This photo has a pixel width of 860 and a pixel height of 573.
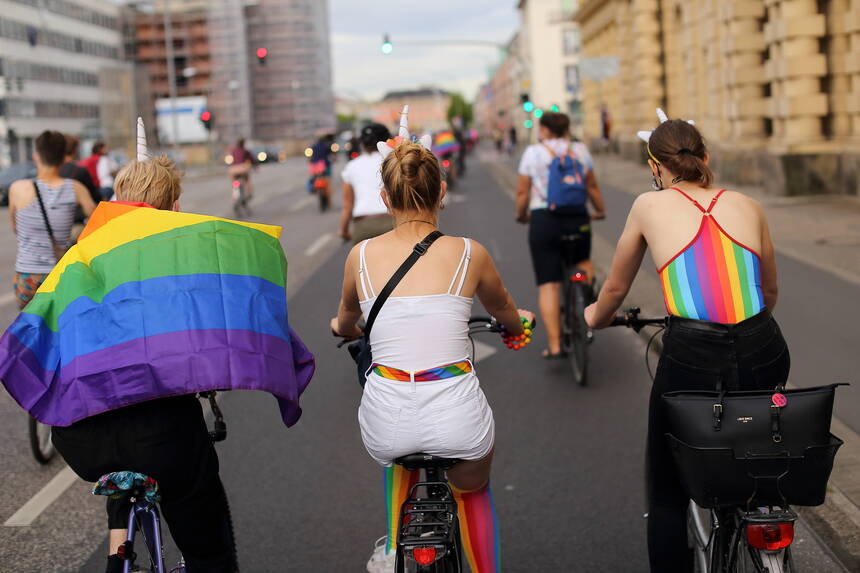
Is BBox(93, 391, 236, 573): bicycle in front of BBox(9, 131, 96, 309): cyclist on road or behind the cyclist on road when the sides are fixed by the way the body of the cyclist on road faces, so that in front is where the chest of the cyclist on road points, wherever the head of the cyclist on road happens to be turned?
behind

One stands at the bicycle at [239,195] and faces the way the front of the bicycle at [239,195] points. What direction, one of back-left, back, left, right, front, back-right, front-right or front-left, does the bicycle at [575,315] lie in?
back

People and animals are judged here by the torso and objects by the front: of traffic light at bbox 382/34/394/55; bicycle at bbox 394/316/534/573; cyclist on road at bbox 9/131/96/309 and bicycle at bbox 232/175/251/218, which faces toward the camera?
the traffic light

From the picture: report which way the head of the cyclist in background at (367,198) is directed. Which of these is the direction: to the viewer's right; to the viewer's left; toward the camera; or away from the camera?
away from the camera

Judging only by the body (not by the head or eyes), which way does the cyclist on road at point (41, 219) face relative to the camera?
away from the camera

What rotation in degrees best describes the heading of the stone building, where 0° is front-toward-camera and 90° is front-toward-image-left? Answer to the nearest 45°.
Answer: approximately 45°

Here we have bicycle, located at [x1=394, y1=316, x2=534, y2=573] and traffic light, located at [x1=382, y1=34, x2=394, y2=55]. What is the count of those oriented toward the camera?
1

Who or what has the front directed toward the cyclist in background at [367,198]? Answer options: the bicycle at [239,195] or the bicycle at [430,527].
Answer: the bicycle at [430,527]

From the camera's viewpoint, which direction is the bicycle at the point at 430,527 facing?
away from the camera

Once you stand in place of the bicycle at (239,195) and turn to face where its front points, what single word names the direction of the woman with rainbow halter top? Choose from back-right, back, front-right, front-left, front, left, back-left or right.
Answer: back

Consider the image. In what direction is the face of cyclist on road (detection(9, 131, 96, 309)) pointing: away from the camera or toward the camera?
away from the camera
